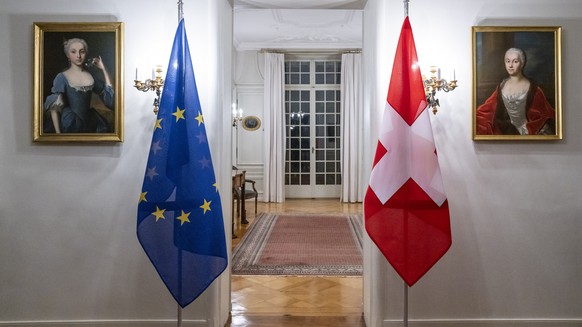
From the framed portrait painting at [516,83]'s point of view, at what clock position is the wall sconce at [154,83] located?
The wall sconce is roughly at 2 o'clock from the framed portrait painting.

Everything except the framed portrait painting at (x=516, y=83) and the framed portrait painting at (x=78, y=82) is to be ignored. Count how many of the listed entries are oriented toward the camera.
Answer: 2

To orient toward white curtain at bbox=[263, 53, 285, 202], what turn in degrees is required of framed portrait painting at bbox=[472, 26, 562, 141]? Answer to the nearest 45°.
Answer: approximately 135° to its right

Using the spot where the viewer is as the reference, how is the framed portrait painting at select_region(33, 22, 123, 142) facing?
facing the viewer

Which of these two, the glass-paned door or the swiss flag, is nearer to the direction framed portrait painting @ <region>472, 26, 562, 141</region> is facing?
the swiss flag

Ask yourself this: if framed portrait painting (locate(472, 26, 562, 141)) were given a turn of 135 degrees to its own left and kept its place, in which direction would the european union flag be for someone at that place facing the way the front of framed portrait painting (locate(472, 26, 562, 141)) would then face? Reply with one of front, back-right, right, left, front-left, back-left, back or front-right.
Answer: back

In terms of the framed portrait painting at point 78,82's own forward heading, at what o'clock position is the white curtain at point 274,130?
The white curtain is roughly at 7 o'clock from the framed portrait painting.

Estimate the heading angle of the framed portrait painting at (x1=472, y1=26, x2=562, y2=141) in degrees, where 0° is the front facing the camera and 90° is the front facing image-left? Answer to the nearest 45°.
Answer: approximately 0°

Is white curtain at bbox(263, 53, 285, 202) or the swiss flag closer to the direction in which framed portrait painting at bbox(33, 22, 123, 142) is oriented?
the swiss flag

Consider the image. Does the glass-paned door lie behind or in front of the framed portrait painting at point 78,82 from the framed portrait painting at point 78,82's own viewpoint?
behind

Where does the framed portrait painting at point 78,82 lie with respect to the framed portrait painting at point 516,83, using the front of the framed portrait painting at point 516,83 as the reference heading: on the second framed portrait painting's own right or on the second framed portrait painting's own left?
on the second framed portrait painting's own right
